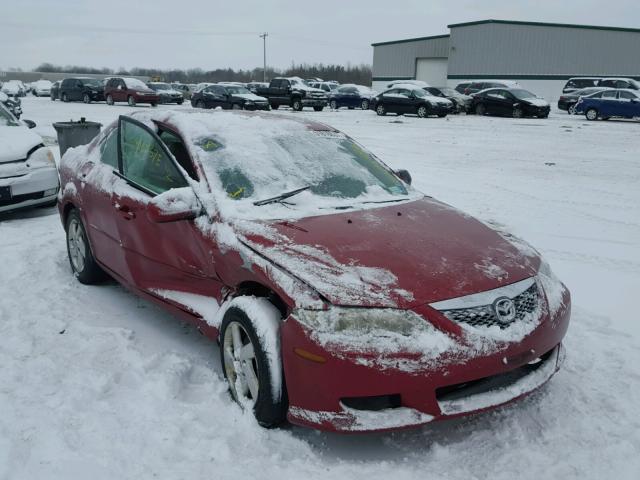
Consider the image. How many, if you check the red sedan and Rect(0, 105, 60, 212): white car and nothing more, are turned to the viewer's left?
0

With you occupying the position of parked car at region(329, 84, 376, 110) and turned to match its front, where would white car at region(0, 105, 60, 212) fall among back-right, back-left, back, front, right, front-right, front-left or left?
front-right

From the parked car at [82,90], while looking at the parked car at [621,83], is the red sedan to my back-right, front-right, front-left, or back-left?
front-right

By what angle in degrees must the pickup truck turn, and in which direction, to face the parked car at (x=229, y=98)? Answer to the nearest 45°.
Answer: approximately 135° to its right

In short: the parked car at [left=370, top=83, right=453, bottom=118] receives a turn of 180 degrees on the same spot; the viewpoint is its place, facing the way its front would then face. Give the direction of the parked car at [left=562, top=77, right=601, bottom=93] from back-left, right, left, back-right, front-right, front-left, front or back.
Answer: right

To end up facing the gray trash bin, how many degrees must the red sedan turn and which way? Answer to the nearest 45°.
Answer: approximately 180°

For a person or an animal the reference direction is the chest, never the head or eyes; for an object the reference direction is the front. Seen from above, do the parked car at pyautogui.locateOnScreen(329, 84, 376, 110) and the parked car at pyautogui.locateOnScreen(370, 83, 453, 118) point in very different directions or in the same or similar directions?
same or similar directions

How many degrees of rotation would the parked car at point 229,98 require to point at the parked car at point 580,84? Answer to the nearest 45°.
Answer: approximately 45° to its left

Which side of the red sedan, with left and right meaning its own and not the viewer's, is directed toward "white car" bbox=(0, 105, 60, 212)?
back

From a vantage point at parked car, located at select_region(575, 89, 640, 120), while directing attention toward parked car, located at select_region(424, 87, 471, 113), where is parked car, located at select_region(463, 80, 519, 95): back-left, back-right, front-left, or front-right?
front-right

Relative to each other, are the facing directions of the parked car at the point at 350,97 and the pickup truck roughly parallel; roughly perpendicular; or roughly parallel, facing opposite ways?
roughly parallel

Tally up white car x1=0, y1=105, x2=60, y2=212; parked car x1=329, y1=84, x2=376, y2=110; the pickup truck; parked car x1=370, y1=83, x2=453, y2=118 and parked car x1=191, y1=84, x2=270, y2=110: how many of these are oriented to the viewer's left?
0
